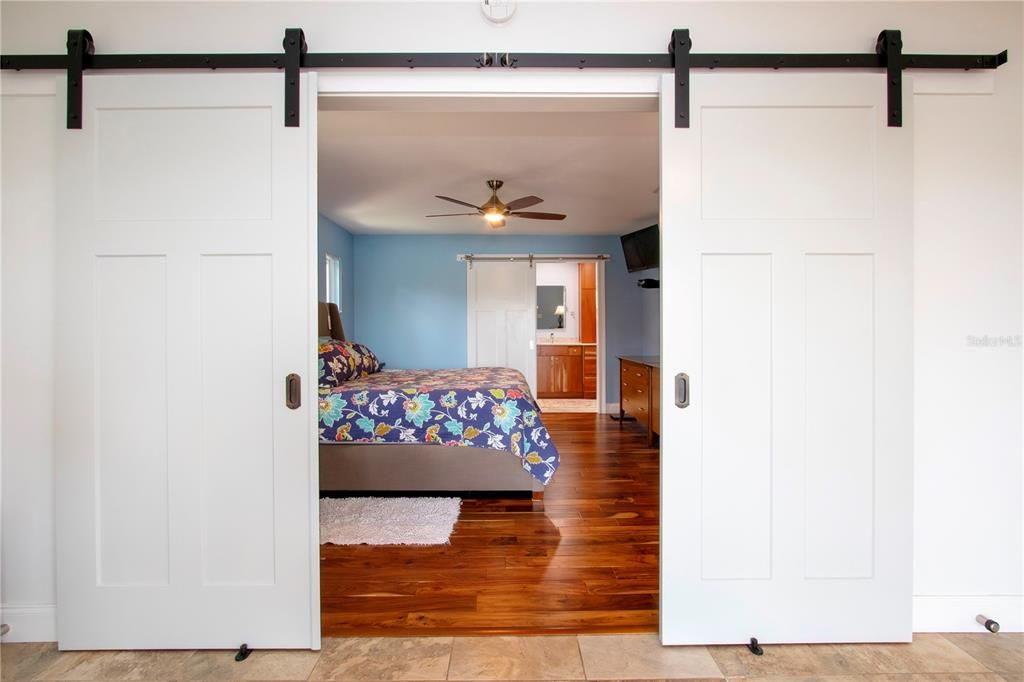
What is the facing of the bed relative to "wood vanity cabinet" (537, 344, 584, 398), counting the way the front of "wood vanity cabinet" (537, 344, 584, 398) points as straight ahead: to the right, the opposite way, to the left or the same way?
to the left

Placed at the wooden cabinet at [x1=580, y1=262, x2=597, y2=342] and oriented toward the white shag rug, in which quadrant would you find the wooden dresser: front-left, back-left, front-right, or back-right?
front-left

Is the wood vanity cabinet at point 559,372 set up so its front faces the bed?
yes

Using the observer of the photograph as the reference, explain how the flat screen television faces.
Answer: facing the viewer and to the left of the viewer

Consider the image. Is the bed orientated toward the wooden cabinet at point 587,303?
no

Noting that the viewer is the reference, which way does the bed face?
facing to the right of the viewer

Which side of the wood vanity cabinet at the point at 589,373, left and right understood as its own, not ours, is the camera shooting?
front

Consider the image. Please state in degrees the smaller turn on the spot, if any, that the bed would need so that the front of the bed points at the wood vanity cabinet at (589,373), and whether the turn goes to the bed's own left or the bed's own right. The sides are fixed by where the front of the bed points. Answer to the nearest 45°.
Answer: approximately 45° to the bed's own left

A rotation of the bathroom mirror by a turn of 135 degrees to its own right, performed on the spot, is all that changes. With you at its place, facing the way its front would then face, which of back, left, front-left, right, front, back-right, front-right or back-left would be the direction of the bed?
back-left

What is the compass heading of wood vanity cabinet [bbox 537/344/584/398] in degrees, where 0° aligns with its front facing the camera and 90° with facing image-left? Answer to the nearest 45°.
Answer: approximately 0°

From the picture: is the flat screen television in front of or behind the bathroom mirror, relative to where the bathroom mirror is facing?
in front

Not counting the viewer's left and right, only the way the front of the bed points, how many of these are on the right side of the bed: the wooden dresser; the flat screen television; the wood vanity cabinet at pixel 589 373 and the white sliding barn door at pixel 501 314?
0

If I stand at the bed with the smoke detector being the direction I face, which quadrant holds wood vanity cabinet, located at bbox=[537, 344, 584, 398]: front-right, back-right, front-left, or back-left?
back-left

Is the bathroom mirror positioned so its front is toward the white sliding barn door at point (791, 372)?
yes

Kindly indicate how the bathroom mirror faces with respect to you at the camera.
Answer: facing the viewer

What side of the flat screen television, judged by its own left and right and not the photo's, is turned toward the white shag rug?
front

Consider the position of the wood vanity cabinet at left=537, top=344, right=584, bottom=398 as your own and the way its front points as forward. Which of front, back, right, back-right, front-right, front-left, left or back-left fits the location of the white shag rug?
front
